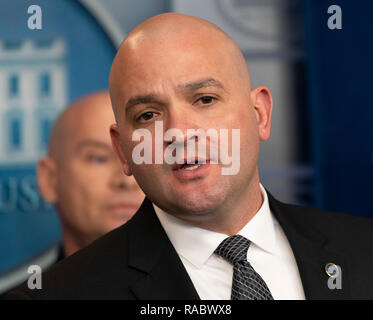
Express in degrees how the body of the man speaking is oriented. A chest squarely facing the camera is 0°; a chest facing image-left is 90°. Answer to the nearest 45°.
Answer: approximately 0°
